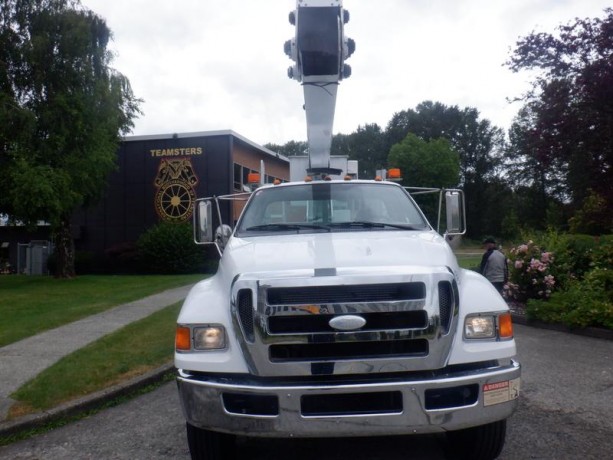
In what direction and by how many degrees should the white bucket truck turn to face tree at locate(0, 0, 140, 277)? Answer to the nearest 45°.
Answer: approximately 135° to its right

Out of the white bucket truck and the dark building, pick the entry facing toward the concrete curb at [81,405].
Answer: the dark building

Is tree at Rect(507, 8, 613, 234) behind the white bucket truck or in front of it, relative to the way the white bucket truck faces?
behind

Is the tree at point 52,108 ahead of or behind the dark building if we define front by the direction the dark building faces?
ahead

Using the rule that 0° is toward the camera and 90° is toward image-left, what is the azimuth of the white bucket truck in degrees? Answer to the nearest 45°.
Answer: approximately 0°

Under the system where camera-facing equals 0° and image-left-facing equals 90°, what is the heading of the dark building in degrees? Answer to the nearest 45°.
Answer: approximately 0°

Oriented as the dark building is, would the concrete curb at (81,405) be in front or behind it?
in front

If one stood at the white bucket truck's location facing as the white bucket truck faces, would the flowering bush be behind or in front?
behind

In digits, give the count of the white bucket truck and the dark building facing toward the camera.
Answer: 2

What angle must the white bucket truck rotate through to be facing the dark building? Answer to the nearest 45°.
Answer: approximately 180°
